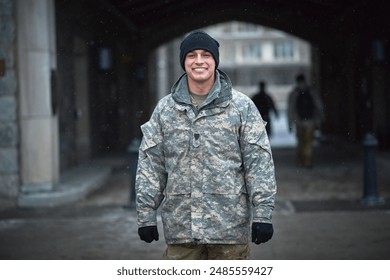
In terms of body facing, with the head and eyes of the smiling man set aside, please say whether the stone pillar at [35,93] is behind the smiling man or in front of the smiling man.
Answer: behind

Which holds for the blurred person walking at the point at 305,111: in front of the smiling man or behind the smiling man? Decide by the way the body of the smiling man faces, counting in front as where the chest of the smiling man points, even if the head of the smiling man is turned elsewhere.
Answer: behind

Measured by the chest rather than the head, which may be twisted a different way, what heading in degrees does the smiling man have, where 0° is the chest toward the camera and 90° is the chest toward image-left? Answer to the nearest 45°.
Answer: approximately 0°

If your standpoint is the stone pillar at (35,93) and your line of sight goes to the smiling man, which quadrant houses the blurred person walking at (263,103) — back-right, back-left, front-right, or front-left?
back-left

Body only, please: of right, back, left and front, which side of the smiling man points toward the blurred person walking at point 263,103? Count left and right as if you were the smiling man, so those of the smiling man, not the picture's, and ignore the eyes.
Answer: back
